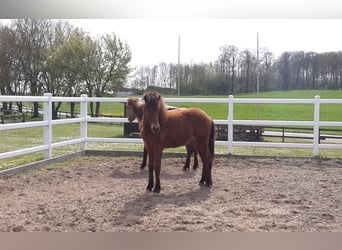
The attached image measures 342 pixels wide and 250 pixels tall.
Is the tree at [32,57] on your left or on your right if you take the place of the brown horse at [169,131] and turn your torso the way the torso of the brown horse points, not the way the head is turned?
on your right

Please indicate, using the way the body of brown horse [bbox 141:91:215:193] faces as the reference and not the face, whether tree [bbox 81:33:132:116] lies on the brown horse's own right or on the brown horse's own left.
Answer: on the brown horse's own right

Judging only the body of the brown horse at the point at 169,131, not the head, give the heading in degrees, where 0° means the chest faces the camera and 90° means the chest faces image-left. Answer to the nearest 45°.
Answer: approximately 45°

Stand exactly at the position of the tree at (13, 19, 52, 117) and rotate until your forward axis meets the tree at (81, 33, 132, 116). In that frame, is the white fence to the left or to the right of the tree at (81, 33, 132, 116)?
right
